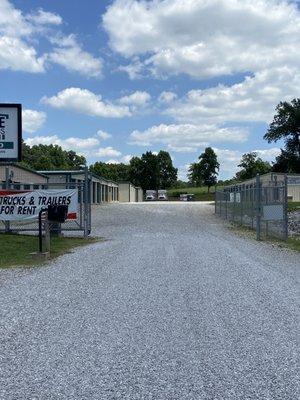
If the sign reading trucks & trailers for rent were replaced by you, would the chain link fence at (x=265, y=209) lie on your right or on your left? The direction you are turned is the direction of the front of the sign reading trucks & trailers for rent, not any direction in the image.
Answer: on your left

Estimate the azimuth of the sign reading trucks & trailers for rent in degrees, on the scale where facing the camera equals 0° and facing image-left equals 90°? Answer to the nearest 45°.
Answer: approximately 0°

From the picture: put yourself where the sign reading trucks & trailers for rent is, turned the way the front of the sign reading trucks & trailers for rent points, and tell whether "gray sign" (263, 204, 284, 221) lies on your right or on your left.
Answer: on your left

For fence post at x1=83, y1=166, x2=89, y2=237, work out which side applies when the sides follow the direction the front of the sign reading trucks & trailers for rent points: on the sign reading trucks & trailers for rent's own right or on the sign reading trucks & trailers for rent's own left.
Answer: on the sign reading trucks & trailers for rent's own left
